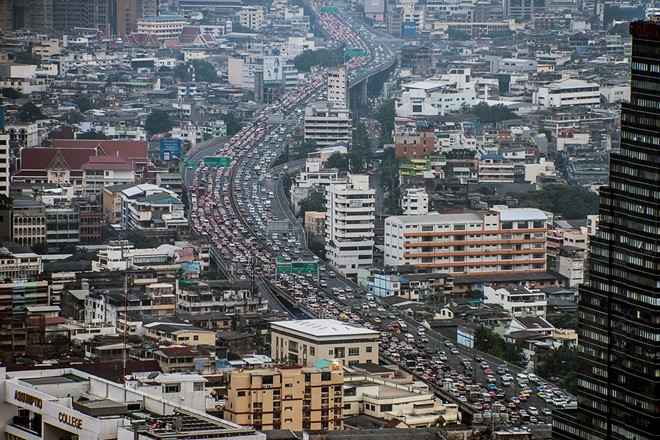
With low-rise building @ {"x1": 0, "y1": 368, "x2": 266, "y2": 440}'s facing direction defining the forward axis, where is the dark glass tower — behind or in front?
behind

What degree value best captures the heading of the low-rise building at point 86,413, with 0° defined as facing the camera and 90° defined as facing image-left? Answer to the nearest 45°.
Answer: approximately 45°
